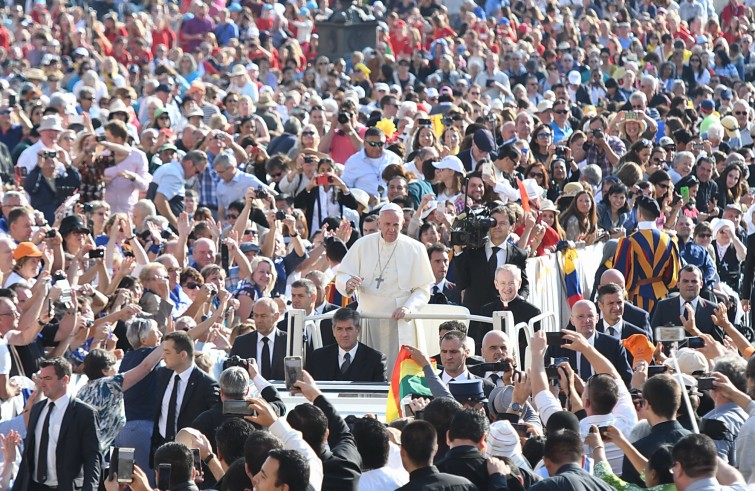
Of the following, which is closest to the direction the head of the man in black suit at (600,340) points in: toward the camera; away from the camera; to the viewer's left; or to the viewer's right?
toward the camera

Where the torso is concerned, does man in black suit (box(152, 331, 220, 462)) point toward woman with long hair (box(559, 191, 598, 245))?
no

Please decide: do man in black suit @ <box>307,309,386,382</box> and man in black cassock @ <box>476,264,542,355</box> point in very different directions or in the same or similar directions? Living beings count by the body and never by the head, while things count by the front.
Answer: same or similar directions

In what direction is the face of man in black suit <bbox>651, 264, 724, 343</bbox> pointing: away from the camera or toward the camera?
toward the camera

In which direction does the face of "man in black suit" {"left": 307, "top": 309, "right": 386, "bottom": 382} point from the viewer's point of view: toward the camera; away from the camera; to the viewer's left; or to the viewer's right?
toward the camera

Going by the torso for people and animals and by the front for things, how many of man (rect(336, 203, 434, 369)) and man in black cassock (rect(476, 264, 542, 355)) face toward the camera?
2

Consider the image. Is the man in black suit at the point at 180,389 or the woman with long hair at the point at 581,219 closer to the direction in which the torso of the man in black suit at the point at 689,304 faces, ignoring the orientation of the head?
the man in black suit

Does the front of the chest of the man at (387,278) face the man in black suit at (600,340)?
no

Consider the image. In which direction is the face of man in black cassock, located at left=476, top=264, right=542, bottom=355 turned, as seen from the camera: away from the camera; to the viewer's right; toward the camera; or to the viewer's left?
toward the camera

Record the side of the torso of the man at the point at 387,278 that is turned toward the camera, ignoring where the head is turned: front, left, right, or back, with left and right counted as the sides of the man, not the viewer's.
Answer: front

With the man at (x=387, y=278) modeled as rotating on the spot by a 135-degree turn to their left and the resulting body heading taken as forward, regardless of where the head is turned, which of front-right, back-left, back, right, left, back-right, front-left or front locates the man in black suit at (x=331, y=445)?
back-right

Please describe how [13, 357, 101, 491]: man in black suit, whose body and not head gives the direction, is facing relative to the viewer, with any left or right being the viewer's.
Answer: facing the viewer and to the left of the viewer

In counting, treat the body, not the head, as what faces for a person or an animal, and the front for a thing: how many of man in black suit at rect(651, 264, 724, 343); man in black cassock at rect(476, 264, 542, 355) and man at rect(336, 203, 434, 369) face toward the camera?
3

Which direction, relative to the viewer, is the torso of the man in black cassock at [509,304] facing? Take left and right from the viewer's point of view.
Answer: facing the viewer

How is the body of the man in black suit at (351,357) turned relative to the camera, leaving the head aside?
toward the camera

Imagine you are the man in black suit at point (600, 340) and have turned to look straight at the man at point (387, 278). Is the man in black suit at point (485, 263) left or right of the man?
right

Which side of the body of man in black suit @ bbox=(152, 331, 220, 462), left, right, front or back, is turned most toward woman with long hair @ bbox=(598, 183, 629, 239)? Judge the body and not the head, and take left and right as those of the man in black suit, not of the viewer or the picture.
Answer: back

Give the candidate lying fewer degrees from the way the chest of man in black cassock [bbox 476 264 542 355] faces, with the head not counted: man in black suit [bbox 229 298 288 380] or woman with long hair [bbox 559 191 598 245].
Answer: the man in black suit
